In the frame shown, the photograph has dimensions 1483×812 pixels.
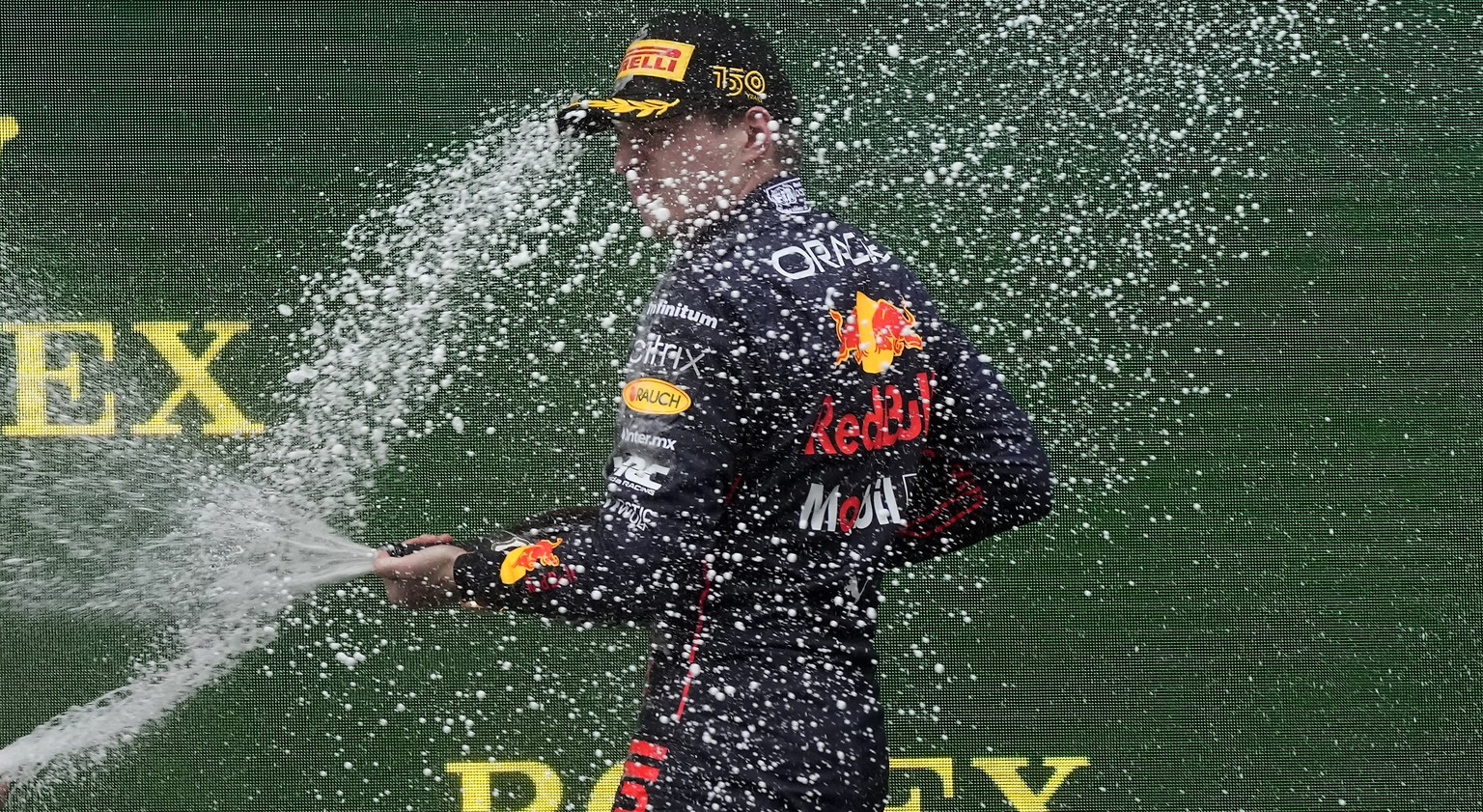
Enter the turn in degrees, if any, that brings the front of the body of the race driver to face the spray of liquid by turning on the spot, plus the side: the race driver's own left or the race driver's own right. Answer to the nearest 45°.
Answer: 0° — they already face it

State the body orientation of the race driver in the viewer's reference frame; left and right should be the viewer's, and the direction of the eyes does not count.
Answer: facing away from the viewer and to the left of the viewer
